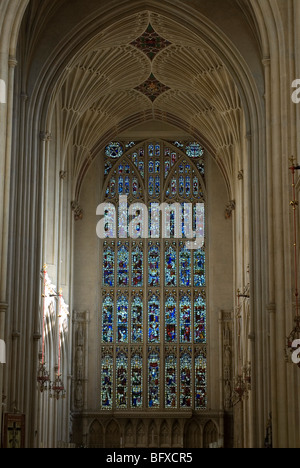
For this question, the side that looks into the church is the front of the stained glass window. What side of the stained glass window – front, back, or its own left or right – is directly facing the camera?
front
